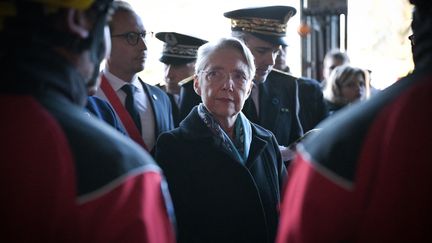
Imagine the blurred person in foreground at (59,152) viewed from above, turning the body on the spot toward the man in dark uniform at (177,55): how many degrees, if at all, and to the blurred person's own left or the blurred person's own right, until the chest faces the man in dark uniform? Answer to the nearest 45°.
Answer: approximately 45° to the blurred person's own left

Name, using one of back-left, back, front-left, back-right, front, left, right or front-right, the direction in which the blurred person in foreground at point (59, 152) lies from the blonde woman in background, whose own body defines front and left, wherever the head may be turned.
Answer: front-right

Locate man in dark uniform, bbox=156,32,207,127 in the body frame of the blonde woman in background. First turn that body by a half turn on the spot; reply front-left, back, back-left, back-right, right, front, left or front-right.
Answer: left

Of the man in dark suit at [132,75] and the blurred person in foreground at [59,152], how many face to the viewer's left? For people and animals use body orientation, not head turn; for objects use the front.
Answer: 0

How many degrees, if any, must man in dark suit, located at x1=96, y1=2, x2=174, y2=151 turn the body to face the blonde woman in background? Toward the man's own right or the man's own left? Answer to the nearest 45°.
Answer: approximately 90° to the man's own left

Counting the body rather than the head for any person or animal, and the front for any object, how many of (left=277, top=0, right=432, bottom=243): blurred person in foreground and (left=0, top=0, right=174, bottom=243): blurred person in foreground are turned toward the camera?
0

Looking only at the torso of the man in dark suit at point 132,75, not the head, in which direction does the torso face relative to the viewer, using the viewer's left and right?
facing the viewer and to the right of the viewer

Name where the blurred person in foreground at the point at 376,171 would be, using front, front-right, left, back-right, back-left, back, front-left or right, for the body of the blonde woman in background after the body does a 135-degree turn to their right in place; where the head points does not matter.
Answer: left

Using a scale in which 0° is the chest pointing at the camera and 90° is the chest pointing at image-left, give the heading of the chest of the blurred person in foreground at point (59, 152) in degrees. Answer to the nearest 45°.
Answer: approximately 225°

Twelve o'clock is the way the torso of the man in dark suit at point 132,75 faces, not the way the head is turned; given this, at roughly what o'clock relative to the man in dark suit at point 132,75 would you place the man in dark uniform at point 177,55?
the man in dark uniform at point 177,55 is roughly at 8 o'clock from the man in dark suit at point 132,75.

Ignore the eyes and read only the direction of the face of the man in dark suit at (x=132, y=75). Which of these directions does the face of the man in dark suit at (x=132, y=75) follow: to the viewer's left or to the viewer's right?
to the viewer's right

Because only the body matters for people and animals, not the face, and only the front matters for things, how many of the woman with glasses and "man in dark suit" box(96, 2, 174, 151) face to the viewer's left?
0

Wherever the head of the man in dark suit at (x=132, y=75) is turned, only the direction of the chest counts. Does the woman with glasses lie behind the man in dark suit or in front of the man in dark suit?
in front

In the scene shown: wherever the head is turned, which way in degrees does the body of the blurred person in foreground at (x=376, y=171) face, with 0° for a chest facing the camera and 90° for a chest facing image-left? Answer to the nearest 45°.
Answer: approximately 135°
